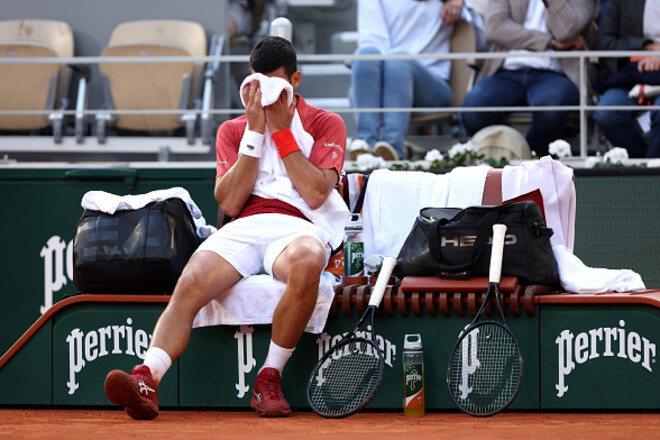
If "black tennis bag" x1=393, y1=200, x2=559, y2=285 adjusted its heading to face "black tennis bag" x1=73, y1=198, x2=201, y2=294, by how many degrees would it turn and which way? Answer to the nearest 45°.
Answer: approximately 90° to its right

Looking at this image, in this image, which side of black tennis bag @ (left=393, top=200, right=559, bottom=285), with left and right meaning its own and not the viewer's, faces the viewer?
front

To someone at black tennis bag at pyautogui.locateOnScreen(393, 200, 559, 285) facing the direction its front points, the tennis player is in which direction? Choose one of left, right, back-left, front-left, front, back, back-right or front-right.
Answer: right

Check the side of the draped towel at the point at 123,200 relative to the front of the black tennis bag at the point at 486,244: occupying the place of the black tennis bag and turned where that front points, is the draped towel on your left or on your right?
on your right

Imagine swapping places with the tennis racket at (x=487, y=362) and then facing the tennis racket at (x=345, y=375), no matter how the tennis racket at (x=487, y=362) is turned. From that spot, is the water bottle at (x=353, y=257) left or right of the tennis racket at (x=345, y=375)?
right

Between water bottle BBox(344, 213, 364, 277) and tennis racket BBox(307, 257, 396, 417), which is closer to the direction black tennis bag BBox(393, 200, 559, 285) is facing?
the tennis racket

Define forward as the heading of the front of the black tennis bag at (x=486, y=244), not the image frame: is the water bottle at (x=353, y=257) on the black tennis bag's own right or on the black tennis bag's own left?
on the black tennis bag's own right

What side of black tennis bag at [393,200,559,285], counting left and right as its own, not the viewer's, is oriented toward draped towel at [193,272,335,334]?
right
